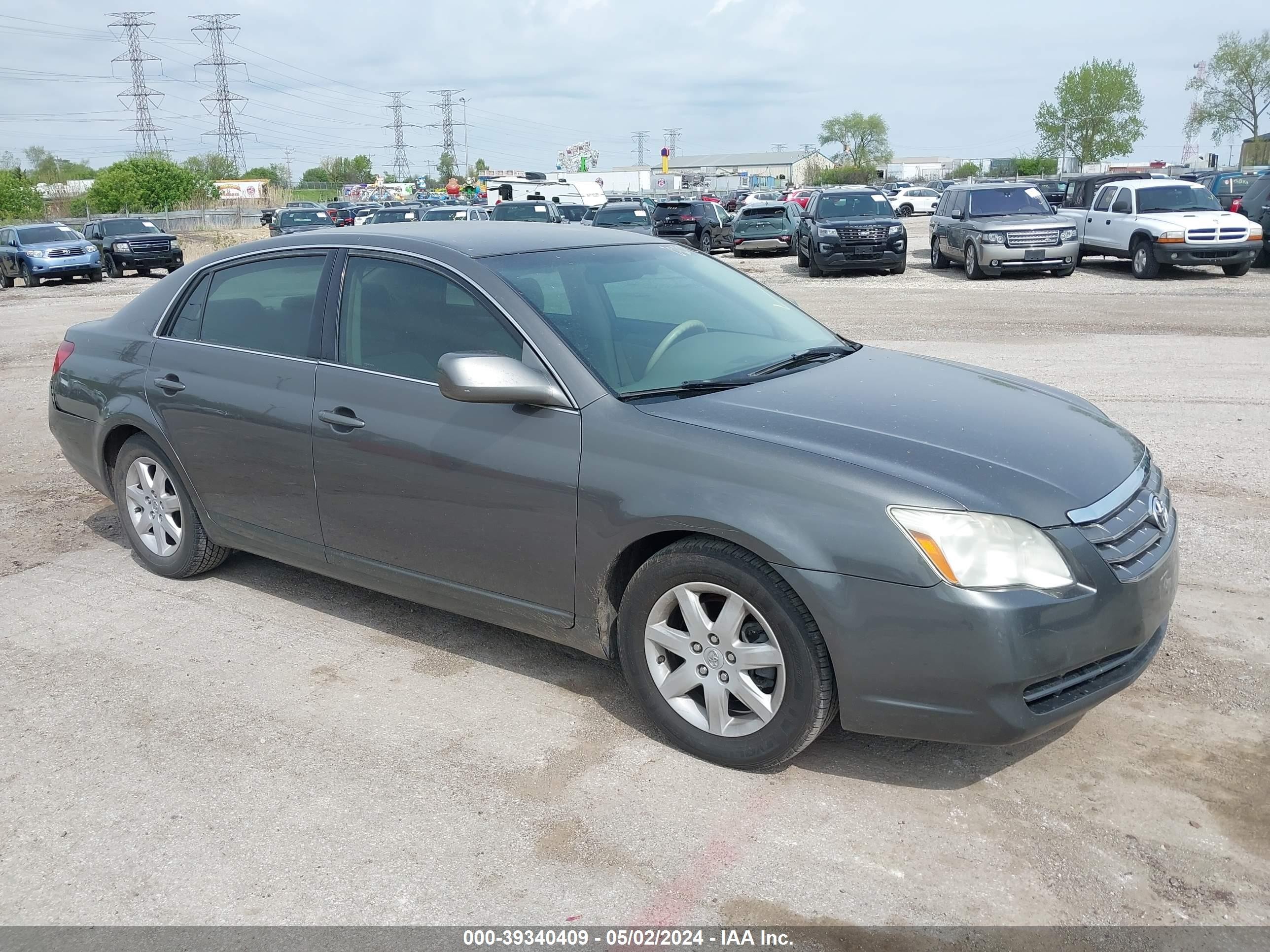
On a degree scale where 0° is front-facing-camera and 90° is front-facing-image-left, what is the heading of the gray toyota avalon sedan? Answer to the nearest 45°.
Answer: approximately 315°

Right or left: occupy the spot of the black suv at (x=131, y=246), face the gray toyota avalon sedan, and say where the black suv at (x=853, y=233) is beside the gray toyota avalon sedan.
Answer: left

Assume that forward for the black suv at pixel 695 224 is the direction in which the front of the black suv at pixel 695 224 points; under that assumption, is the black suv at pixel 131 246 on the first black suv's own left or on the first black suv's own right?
on the first black suv's own left

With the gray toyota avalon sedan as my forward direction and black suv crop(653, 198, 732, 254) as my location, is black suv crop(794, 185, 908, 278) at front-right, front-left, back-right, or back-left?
front-left

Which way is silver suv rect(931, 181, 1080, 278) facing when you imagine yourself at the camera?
facing the viewer and to the right of the viewer

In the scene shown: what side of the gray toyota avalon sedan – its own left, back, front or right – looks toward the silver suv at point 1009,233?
left

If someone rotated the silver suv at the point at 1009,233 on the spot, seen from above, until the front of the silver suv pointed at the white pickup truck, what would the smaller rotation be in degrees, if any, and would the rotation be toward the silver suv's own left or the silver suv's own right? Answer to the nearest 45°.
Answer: approximately 45° to the silver suv's own left

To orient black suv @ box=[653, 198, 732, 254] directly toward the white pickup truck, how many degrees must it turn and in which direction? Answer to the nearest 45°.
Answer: approximately 90° to its right

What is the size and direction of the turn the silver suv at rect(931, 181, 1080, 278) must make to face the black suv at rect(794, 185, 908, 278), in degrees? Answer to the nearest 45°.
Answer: approximately 135° to its right

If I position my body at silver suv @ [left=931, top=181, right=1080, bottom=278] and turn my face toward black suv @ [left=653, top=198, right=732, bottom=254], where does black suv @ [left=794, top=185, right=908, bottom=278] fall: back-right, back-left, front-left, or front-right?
front-left

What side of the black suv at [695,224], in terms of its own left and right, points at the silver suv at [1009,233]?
right

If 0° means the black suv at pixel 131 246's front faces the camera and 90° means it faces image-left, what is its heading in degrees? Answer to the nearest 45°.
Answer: approximately 315°

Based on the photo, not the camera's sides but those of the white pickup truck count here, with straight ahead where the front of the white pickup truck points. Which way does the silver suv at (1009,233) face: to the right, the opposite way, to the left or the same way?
the same way

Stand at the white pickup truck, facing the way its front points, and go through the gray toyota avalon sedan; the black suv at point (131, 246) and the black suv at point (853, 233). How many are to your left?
0

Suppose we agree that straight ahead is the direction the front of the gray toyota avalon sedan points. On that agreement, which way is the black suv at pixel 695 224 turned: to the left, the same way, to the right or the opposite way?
to the left

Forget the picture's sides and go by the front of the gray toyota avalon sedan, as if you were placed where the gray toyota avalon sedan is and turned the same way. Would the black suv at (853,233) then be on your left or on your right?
on your left
